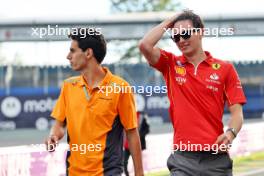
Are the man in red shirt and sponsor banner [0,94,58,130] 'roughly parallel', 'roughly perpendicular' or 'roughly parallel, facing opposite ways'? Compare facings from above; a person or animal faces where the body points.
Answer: roughly parallel

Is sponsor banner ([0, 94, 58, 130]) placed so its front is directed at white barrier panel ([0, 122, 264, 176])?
yes

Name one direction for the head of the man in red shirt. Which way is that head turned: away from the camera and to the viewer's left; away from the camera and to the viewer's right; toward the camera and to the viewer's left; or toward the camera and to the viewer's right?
toward the camera and to the viewer's left

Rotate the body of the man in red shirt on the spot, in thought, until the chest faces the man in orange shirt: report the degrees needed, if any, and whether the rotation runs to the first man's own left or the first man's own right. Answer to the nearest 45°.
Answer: approximately 90° to the first man's own right

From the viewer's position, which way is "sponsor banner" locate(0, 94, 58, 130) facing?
facing the viewer

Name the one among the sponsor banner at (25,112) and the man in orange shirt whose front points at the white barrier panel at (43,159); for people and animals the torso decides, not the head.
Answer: the sponsor banner

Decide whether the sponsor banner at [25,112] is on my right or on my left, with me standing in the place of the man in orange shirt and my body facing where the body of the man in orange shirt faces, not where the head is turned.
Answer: on my right

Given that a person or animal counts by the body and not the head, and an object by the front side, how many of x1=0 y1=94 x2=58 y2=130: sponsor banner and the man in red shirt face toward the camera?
2

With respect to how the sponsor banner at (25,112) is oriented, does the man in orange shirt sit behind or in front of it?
in front

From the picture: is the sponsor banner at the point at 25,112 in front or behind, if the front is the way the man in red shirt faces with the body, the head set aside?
behind

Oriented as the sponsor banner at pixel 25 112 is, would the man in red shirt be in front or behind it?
in front
